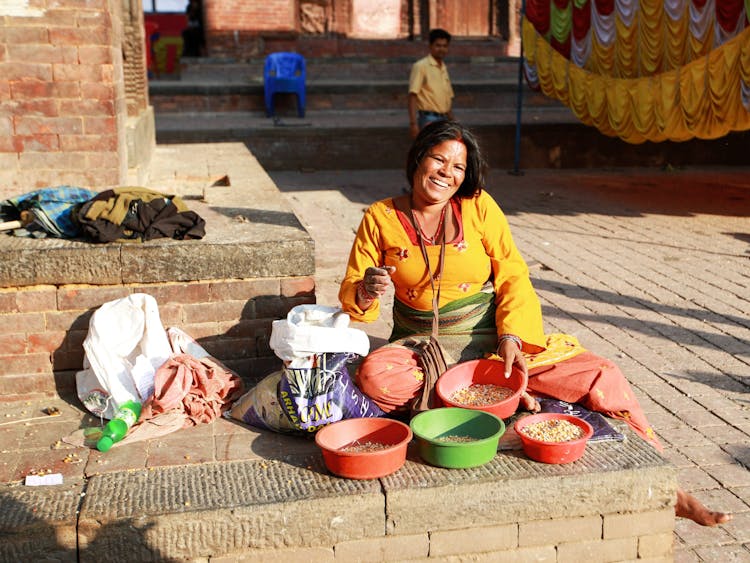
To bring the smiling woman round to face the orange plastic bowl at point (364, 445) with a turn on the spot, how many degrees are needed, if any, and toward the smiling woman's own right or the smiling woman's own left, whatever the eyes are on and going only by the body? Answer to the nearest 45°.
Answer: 0° — they already face it

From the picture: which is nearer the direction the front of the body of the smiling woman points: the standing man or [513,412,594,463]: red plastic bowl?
the red plastic bowl

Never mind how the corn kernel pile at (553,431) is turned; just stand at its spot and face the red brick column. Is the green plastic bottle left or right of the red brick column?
left

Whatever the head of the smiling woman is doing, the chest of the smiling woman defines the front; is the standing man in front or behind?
behind

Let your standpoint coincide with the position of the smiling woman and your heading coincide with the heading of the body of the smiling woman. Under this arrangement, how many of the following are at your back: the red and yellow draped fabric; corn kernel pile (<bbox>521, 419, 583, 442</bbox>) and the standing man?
2

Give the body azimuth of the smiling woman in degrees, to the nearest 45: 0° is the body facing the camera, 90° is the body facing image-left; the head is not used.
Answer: approximately 0°

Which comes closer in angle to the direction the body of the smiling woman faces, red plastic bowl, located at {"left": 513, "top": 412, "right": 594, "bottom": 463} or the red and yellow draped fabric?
the red plastic bowl

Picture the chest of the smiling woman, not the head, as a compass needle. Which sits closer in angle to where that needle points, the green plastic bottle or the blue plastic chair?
the green plastic bottle

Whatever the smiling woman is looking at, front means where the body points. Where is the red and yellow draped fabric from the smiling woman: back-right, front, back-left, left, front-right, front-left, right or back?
back

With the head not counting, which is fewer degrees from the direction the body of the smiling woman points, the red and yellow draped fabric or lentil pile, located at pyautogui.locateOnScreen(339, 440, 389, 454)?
the lentil pile
